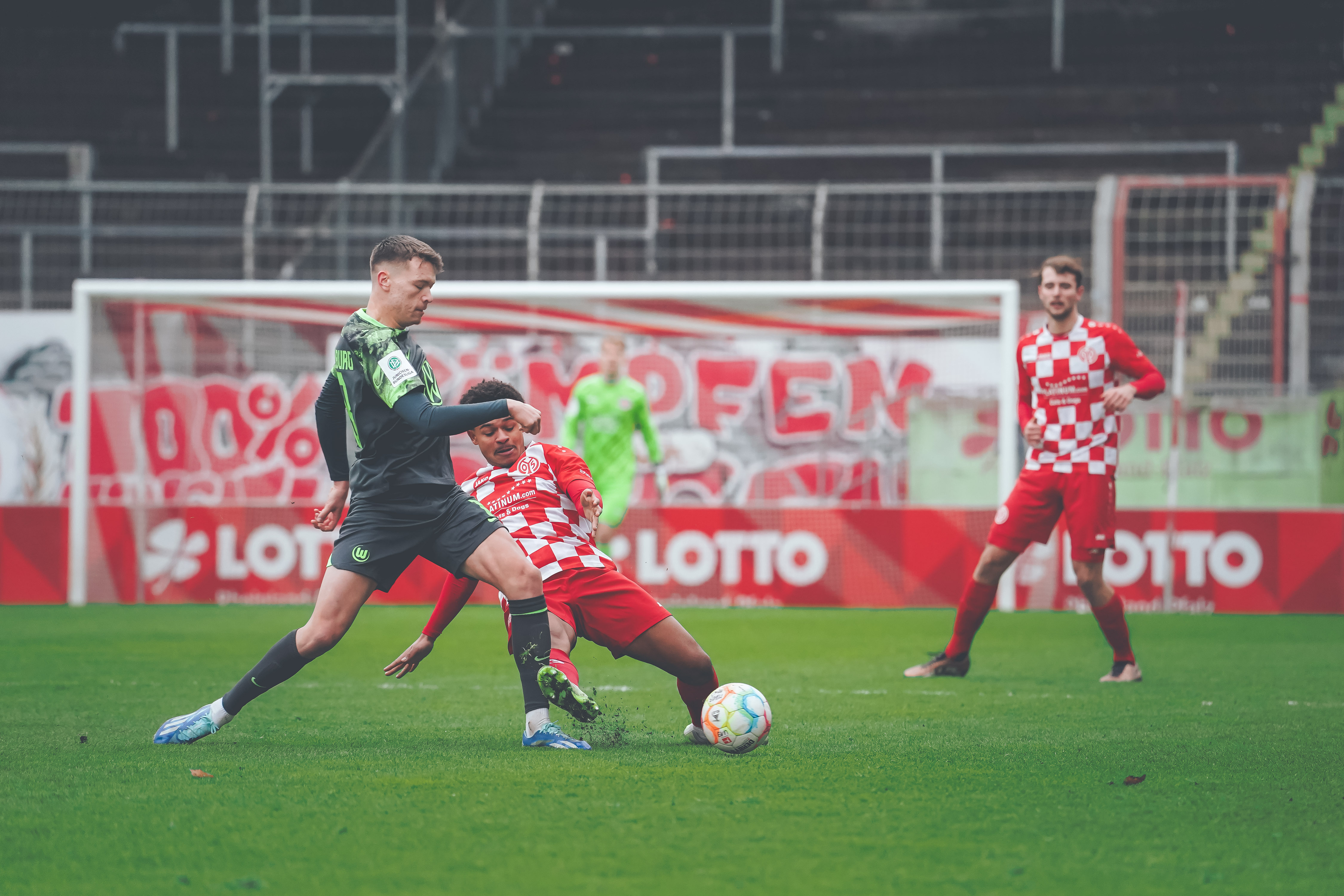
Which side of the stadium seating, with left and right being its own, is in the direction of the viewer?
front

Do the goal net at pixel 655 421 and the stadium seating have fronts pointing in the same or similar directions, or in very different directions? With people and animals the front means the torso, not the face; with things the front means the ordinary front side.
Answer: same or similar directions

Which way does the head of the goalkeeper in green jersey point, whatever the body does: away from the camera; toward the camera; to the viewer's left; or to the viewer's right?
toward the camera

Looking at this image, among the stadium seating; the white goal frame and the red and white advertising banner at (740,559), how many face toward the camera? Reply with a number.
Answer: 3

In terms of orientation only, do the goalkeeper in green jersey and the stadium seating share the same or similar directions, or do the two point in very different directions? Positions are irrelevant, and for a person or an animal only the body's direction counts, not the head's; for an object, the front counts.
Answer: same or similar directions

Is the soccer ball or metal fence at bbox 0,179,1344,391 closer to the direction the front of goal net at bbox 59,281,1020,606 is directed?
the soccer ball

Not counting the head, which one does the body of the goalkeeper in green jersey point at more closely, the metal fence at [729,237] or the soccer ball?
the soccer ball

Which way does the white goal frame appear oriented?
toward the camera

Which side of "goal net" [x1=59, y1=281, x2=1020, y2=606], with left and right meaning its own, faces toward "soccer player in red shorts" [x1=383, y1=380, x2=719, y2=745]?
front

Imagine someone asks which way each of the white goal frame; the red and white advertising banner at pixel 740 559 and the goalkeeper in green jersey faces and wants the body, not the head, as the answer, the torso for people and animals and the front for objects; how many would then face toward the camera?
3

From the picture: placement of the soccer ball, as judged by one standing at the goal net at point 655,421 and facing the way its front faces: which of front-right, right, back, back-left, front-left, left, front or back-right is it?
front

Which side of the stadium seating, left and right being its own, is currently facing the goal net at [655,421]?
front

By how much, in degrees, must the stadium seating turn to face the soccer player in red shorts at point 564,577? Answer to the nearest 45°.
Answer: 0° — it already faces them

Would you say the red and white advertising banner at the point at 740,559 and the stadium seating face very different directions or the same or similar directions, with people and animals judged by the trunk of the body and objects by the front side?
same or similar directions

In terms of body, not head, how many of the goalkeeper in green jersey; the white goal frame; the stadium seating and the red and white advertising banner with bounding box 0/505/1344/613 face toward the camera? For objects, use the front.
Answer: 4
